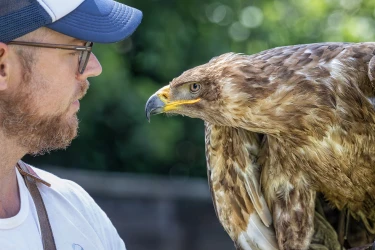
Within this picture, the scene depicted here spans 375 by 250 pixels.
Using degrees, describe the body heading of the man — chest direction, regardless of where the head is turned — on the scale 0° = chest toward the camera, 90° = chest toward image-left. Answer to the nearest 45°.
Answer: approximately 315°

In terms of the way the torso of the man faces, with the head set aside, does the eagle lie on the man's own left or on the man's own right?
on the man's own left

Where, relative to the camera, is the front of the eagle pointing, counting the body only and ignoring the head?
to the viewer's left

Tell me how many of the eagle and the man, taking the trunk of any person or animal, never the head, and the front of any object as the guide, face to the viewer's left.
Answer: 1

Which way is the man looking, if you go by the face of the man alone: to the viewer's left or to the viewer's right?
to the viewer's right
